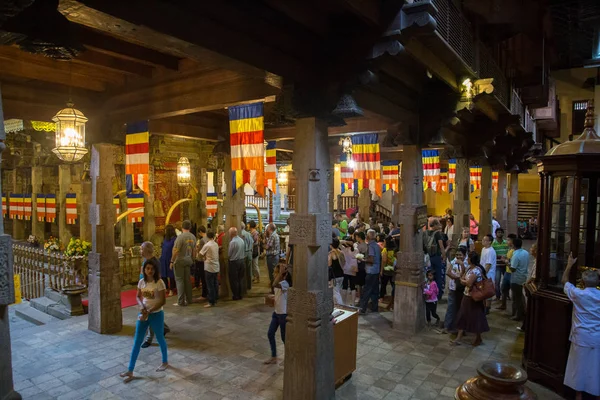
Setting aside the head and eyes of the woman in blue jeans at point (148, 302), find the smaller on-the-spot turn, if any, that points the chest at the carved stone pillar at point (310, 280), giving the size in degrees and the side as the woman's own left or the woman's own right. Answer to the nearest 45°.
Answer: approximately 90° to the woman's own left

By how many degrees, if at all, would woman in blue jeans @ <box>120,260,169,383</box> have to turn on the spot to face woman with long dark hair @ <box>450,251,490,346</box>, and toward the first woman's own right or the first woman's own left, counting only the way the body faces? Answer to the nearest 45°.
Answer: approximately 135° to the first woman's own left

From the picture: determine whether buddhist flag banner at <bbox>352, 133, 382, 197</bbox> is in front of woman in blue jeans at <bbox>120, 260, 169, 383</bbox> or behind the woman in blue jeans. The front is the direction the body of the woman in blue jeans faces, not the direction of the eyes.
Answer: behind

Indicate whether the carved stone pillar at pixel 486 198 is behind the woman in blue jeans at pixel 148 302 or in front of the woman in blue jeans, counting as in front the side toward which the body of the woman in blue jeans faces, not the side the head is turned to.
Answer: behind

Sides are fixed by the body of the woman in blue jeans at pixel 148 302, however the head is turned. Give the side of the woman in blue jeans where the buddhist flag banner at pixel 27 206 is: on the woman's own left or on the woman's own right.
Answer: on the woman's own right

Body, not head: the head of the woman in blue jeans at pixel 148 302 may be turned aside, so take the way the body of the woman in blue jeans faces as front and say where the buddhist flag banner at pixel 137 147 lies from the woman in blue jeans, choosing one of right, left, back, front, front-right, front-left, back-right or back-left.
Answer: back-right

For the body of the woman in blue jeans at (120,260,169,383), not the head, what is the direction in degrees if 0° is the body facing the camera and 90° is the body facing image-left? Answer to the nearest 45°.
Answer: approximately 45°

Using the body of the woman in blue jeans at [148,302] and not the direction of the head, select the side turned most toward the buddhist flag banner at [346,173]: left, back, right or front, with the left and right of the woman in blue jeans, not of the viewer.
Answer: back

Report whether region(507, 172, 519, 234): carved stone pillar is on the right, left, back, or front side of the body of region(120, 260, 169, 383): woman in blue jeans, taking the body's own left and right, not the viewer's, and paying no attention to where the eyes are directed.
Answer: back

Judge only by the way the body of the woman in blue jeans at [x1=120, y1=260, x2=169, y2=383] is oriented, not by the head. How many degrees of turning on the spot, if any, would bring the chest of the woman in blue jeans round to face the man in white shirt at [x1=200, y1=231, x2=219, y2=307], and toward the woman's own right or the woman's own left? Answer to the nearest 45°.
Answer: approximately 180°

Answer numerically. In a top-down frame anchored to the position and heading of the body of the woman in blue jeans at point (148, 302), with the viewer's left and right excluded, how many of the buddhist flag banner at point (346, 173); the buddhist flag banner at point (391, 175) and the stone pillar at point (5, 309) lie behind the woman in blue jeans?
2
